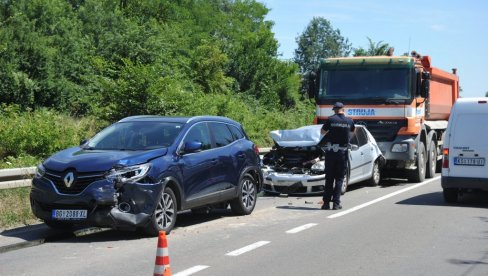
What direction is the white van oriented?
away from the camera

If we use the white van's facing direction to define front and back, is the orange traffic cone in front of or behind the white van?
behind

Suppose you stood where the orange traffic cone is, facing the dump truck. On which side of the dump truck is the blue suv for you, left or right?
left

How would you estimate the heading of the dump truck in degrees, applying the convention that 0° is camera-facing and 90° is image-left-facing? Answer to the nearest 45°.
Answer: approximately 0°

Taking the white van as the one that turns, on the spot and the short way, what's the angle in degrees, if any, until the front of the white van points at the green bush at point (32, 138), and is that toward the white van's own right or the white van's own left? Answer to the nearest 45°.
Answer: approximately 90° to the white van's own left
